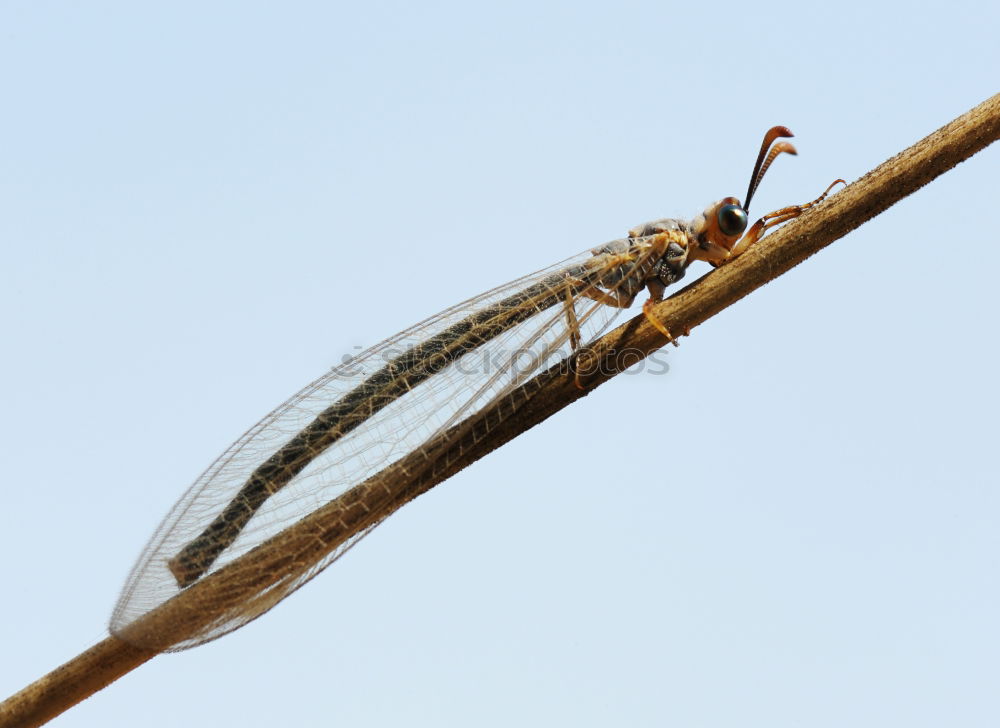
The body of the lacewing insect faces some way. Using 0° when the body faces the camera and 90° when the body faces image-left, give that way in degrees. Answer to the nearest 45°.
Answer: approximately 270°
